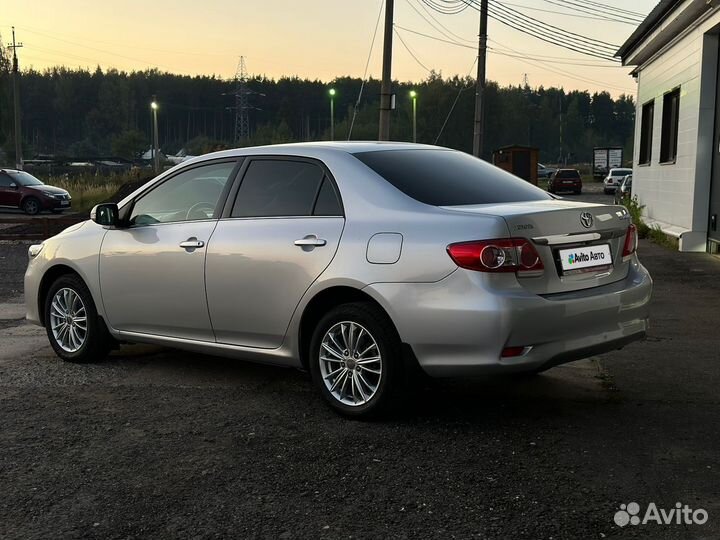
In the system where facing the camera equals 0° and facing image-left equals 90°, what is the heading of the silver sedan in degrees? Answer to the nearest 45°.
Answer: approximately 135°

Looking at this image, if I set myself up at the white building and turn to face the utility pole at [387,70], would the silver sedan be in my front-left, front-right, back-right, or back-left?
back-left

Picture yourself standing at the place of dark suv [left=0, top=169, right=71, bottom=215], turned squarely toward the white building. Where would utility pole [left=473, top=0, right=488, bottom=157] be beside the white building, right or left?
left

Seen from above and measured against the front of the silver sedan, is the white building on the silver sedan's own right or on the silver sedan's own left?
on the silver sedan's own right

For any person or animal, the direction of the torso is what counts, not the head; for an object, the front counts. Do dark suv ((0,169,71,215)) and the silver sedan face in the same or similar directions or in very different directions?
very different directions

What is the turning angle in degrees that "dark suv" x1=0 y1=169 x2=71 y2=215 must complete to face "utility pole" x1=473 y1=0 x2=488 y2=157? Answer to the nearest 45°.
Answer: approximately 45° to its left

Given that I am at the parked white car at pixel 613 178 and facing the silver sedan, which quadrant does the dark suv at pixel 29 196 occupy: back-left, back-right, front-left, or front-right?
front-right

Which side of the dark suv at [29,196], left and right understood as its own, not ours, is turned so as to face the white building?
front

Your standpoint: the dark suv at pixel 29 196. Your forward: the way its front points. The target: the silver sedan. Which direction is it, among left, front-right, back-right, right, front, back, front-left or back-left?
front-right

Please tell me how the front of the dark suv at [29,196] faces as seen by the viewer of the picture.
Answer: facing the viewer and to the right of the viewer

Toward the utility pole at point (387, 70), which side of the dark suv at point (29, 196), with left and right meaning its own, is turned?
front
